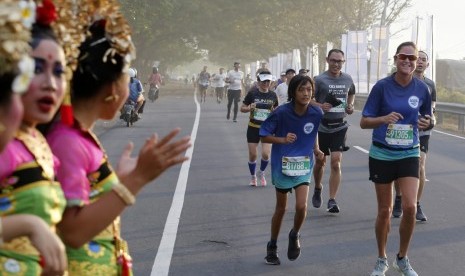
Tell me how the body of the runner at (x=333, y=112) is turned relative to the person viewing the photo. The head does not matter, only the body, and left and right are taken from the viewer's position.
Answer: facing the viewer

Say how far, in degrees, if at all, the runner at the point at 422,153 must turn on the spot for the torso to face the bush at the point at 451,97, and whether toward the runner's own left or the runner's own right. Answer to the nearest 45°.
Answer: approximately 180°

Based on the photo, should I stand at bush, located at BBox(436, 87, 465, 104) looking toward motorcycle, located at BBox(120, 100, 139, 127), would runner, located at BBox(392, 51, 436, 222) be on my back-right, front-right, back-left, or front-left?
front-left

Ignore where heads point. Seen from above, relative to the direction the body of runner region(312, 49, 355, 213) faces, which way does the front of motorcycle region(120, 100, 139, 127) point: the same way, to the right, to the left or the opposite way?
the same way

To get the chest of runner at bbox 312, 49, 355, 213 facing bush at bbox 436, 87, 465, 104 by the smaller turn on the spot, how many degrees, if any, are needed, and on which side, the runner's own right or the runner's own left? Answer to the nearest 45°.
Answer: approximately 180°

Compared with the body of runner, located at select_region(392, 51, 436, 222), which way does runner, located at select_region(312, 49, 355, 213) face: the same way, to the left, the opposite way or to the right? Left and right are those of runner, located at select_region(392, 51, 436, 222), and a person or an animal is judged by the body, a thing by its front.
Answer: the same way

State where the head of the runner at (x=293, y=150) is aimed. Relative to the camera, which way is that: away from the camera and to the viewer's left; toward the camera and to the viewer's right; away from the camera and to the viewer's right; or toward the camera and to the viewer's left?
toward the camera and to the viewer's right

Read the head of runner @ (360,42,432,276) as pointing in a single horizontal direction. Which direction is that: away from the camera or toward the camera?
toward the camera

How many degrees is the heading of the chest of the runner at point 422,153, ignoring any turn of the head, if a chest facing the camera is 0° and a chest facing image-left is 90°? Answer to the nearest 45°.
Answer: approximately 0°

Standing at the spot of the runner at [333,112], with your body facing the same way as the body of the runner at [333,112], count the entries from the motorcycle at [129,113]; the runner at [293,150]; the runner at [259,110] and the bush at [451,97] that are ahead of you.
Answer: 1

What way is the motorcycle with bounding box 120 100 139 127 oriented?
toward the camera

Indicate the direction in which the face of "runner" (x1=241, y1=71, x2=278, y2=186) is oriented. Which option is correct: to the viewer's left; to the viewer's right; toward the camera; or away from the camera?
toward the camera
